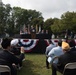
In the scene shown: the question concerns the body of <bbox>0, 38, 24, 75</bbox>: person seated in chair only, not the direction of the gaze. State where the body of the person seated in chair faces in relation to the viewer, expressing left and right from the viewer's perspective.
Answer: facing away from the viewer and to the right of the viewer

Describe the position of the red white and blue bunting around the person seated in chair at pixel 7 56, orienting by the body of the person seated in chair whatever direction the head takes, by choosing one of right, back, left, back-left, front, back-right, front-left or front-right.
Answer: front-left
